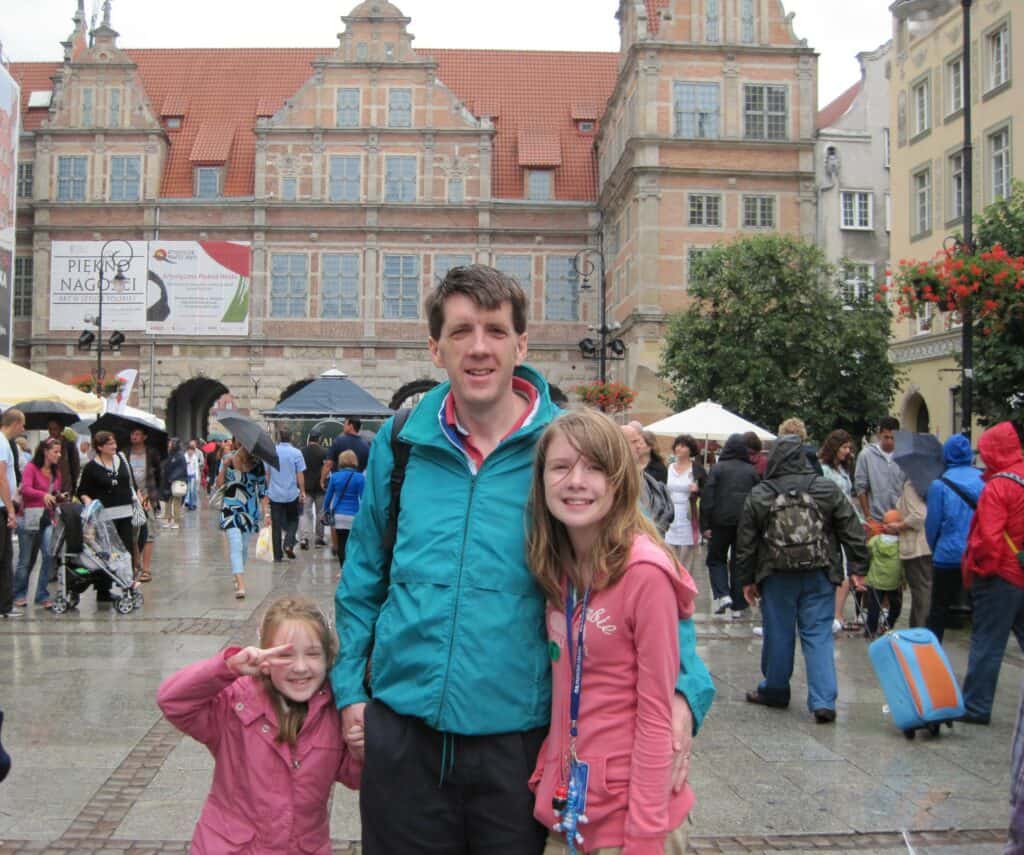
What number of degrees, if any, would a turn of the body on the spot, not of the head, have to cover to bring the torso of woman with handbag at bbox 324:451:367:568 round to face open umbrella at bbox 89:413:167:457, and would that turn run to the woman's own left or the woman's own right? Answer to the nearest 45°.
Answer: approximately 45° to the woman's own left

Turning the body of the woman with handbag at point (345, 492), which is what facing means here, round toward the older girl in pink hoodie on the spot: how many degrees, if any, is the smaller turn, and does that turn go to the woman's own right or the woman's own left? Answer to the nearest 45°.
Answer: approximately 180°

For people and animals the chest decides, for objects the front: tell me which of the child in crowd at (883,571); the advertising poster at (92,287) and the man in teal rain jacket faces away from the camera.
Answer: the child in crowd

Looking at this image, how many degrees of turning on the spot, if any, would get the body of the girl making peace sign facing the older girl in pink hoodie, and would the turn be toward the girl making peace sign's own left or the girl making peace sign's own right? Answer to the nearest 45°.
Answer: approximately 45° to the girl making peace sign's own left

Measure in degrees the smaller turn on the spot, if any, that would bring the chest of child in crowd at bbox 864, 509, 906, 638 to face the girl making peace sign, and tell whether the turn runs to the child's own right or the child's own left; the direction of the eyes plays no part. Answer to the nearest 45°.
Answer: approximately 180°

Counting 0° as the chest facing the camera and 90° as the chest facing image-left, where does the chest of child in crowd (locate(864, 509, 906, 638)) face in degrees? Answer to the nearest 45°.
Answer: approximately 180°

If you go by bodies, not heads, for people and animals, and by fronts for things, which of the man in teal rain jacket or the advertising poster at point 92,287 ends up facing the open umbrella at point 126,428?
the advertising poster

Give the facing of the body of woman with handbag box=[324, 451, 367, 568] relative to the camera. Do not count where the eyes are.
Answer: away from the camera

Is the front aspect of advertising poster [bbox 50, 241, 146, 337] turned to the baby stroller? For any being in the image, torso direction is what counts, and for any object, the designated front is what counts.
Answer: yes

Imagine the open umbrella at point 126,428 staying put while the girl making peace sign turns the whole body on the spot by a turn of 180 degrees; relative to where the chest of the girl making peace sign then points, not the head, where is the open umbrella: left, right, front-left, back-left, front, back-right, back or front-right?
front

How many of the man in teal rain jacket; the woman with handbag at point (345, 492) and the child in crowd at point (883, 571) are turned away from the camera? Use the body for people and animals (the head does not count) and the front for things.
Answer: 2
